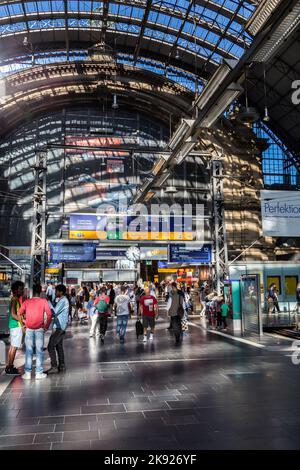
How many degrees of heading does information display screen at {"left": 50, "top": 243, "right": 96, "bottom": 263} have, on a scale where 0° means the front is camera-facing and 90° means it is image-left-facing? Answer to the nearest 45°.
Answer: approximately 0°

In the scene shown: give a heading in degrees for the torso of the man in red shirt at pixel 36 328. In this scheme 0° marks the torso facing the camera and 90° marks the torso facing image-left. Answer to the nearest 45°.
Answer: approximately 180°

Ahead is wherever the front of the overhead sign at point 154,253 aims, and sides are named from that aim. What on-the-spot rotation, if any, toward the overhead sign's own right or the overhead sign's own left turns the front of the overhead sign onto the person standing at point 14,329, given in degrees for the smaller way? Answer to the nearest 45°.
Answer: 0° — it already faces them

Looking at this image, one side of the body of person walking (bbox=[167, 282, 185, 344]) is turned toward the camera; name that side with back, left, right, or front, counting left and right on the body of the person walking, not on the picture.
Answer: back

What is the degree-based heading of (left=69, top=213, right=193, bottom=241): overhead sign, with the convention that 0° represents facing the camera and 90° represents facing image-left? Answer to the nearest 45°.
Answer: approximately 0°

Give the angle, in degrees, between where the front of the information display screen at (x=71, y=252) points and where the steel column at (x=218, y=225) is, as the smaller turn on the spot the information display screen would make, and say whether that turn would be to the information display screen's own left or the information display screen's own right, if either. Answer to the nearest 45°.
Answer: approximately 90° to the information display screen's own left

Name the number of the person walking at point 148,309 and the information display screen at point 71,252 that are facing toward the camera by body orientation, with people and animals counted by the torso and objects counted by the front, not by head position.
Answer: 2

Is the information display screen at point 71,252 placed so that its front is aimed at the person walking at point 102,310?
yes
